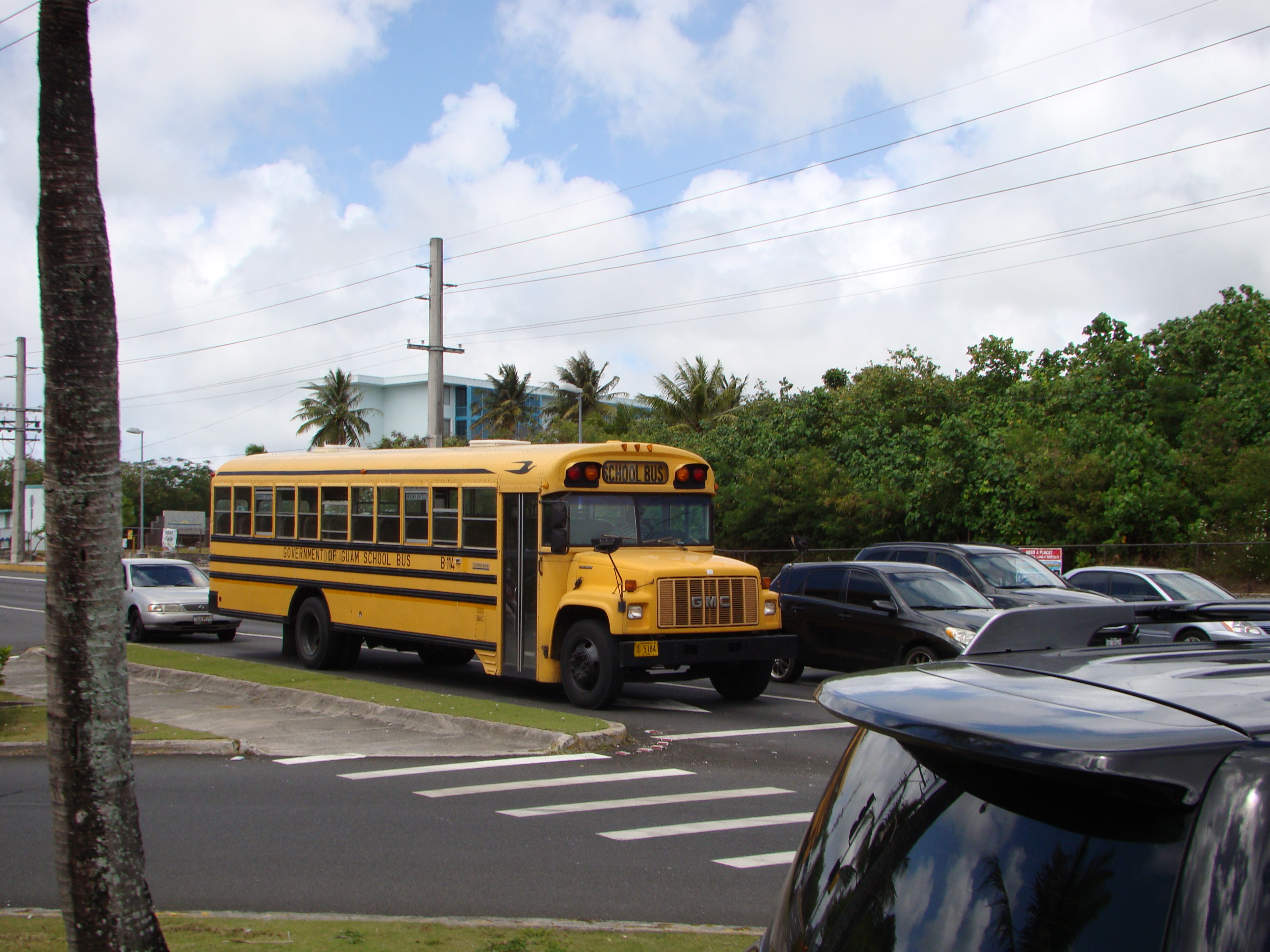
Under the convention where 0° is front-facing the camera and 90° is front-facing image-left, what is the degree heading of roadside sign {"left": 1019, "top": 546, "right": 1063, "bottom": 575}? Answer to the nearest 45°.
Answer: approximately 0°

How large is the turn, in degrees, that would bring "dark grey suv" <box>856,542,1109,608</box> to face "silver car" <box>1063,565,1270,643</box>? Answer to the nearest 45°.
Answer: approximately 45° to its left

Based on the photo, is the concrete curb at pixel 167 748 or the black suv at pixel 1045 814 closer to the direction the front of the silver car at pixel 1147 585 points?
the black suv

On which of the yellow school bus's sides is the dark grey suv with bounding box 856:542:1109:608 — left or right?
on its left

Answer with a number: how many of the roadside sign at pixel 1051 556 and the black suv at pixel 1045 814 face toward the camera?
1

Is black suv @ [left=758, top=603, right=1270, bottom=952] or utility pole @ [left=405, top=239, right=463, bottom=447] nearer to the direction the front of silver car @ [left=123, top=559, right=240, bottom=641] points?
the black suv

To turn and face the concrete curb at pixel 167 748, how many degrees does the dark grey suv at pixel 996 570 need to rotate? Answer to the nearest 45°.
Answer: approximately 90° to its right

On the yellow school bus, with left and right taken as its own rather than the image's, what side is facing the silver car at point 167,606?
back

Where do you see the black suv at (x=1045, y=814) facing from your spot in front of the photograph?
facing away from the viewer and to the right of the viewer

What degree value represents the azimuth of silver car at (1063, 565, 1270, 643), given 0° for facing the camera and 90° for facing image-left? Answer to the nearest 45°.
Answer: approximately 315°

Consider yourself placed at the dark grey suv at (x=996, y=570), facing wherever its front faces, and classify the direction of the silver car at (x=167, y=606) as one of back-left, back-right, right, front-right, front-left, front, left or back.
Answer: back-right

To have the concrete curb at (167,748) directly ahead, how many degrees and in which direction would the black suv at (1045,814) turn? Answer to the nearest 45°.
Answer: approximately 90° to its left
